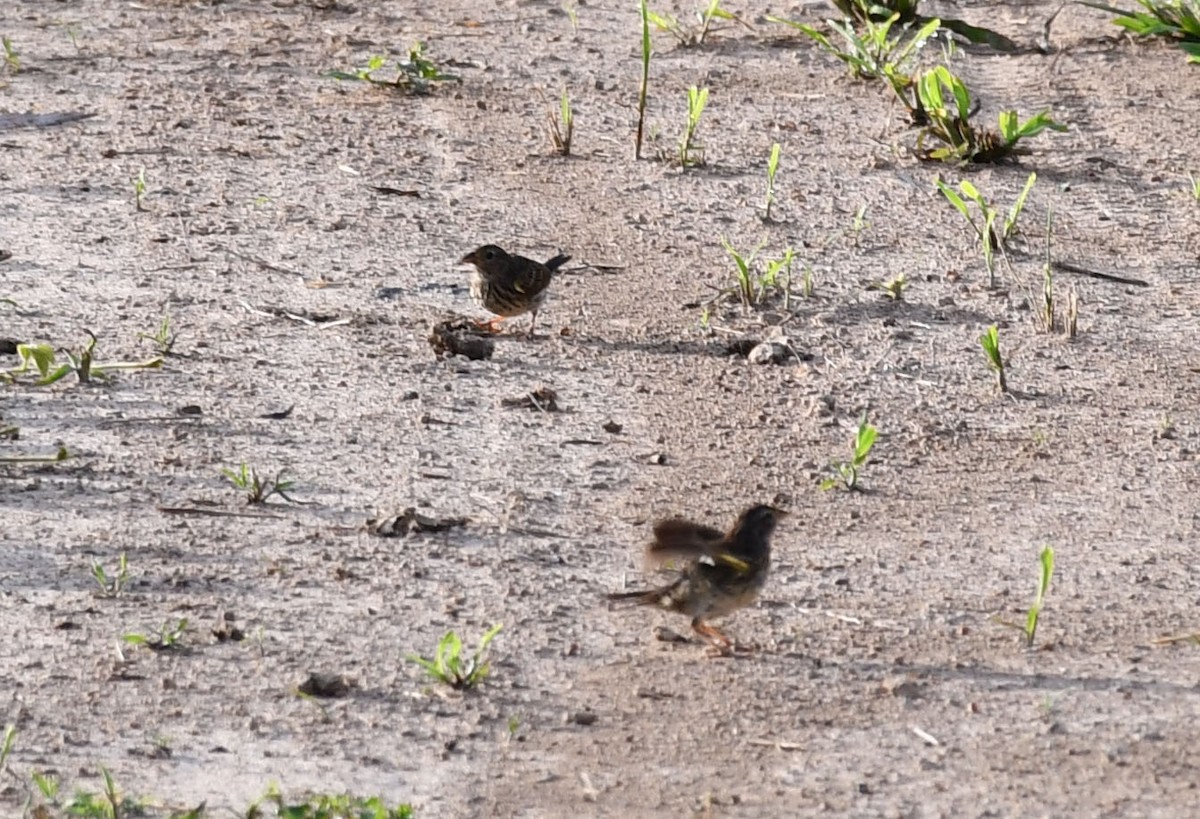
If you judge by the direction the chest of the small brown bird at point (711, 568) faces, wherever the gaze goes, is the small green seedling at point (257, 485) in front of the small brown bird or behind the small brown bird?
behind

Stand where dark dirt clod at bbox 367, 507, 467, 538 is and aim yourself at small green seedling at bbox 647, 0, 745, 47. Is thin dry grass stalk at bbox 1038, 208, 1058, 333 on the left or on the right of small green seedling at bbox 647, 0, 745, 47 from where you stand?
right

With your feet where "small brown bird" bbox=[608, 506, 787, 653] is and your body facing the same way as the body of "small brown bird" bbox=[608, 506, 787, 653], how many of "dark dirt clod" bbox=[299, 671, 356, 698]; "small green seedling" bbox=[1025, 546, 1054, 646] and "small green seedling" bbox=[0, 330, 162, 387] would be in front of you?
1

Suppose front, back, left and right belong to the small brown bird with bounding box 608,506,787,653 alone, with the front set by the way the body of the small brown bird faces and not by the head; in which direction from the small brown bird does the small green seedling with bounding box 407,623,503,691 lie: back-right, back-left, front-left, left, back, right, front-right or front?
back-right

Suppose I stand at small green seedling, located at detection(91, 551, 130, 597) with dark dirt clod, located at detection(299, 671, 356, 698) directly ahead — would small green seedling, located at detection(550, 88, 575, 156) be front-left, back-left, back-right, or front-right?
back-left

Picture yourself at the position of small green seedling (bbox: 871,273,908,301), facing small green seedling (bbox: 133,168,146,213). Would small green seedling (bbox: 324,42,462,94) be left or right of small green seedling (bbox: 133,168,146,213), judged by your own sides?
right

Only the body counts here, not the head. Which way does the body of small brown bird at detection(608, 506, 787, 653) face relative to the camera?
to the viewer's right

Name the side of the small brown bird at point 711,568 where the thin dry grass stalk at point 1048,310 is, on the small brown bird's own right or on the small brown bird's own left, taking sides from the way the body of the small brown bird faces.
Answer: on the small brown bird's own left

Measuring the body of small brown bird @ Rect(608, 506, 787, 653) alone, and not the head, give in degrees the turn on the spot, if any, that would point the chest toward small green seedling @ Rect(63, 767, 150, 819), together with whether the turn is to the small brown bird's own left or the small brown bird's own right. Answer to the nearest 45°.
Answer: approximately 135° to the small brown bird's own right

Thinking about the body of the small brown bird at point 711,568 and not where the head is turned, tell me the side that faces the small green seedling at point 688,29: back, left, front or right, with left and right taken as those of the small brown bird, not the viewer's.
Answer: left

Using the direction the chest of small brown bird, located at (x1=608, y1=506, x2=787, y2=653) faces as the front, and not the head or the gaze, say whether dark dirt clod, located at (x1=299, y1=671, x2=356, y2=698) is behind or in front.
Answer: behind

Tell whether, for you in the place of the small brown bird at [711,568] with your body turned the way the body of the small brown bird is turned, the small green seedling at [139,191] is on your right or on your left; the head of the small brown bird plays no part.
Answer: on your left

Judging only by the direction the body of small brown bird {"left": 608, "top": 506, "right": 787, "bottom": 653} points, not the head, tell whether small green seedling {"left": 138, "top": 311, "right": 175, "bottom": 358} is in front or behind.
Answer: behind

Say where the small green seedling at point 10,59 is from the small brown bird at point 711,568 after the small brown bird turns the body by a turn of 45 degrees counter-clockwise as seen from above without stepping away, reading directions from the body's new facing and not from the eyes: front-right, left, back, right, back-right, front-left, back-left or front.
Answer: left
